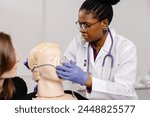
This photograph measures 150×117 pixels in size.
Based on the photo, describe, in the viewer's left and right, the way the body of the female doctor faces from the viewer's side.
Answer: facing the viewer and to the left of the viewer

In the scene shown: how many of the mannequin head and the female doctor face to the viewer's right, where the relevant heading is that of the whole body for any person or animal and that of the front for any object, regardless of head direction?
0

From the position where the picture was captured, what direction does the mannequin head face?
facing away from the viewer and to the left of the viewer

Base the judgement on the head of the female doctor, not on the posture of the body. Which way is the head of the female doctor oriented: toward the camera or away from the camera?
toward the camera
